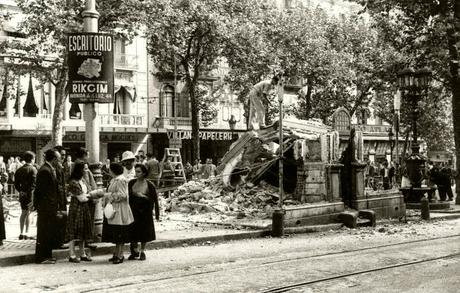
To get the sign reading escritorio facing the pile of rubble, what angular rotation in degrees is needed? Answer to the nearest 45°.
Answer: approximately 135° to its left

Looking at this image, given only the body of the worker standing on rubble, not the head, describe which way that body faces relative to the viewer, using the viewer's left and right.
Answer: facing to the right of the viewer

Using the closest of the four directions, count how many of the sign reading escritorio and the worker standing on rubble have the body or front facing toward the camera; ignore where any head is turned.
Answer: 1

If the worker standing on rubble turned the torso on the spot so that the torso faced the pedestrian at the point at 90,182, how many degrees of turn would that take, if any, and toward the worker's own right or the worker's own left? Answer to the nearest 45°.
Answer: approximately 90° to the worker's own right

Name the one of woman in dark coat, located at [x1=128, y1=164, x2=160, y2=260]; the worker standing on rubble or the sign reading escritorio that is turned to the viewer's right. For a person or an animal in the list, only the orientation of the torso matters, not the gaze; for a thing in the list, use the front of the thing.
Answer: the worker standing on rubble

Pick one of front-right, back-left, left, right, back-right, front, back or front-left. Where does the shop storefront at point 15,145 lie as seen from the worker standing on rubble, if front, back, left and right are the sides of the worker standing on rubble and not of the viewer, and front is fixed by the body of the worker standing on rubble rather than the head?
back-left

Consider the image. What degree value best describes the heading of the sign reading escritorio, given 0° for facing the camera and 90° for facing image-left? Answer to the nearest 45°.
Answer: approximately 0°
